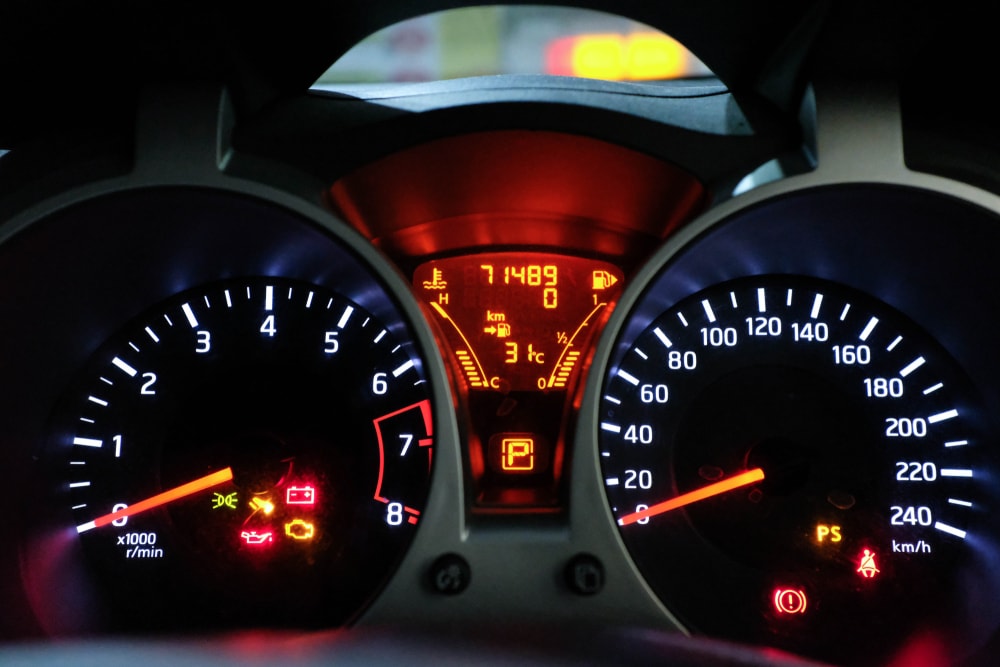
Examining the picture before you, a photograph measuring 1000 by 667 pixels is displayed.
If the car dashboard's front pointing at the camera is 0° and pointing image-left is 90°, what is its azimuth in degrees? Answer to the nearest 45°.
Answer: approximately 0°
